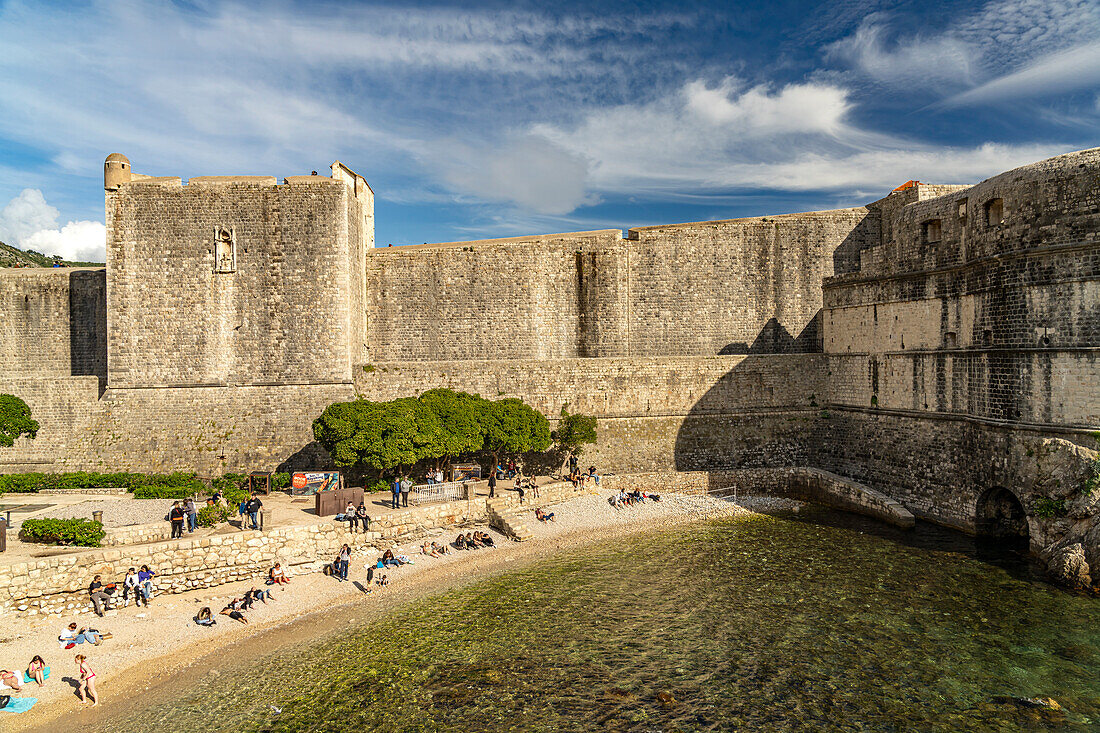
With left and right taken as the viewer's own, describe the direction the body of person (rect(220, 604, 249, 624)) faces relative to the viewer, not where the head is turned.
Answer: facing the viewer and to the right of the viewer

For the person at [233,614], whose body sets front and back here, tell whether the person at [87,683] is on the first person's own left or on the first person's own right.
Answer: on the first person's own right

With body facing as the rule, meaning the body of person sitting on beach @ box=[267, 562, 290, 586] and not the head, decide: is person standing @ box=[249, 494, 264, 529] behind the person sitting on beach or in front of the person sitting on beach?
behind

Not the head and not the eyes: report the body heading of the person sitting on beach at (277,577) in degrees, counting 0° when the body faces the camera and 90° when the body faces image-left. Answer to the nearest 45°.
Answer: approximately 315°

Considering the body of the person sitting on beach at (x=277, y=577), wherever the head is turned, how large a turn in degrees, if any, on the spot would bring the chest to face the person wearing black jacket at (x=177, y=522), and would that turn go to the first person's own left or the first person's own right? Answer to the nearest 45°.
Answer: approximately 180°

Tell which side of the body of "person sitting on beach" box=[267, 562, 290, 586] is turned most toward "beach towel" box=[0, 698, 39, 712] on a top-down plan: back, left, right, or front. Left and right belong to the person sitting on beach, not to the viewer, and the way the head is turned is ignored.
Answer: right

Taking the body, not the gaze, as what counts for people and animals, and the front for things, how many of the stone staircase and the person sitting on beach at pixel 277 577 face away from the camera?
0

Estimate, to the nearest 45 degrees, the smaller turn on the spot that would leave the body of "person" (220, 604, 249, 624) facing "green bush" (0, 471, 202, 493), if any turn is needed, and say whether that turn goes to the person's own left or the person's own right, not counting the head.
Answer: approximately 180°

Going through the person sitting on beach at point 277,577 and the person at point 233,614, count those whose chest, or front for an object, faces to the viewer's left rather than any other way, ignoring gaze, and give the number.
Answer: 0

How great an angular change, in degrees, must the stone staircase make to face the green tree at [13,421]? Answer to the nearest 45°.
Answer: approximately 135° to its right

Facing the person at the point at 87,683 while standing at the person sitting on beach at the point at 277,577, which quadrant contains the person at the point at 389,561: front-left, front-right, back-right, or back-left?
back-left

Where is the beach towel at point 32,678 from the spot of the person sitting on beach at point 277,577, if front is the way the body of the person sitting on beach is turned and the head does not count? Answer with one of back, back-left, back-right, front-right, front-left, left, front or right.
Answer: right
